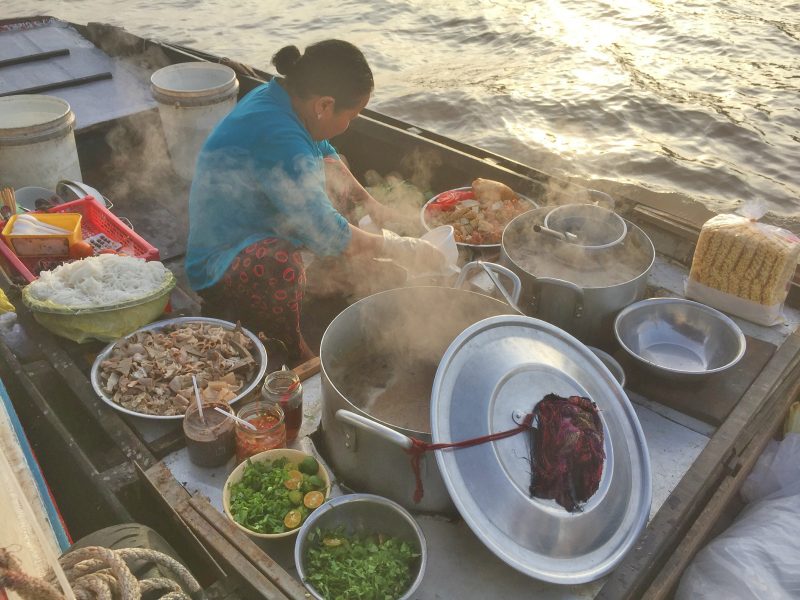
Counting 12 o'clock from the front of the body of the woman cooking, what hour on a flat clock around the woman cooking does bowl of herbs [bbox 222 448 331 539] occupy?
The bowl of herbs is roughly at 3 o'clock from the woman cooking.

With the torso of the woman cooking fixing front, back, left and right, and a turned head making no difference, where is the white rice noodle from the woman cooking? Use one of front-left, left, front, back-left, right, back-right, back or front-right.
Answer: back

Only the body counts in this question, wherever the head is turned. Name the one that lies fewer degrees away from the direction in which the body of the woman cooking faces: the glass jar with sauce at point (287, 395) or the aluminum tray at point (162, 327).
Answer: the glass jar with sauce

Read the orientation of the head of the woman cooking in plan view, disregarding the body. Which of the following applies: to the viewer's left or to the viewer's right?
to the viewer's right

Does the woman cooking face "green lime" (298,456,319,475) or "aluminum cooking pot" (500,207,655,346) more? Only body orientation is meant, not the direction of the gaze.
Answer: the aluminum cooking pot

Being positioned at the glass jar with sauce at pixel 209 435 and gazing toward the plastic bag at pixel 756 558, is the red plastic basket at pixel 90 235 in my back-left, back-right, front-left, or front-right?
back-left

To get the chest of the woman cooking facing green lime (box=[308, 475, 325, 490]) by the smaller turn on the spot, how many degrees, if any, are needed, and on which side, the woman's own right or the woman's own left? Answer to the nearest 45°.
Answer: approximately 90° to the woman's own right

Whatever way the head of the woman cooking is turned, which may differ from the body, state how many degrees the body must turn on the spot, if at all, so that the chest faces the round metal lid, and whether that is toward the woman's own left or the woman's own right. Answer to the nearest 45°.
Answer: approximately 45° to the woman's own right

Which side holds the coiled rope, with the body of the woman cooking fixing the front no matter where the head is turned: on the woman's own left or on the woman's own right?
on the woman's own right

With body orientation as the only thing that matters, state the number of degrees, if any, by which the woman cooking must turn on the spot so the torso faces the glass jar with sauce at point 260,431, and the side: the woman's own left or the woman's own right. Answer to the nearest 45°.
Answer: approximately 90° to the woman's own right

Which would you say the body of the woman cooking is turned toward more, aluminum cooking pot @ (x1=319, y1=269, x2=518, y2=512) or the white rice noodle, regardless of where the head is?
the aluminum cooking pot

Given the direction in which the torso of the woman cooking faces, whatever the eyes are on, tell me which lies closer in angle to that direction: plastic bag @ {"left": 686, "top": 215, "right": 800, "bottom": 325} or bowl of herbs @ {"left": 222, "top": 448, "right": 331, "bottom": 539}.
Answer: the plastic bag

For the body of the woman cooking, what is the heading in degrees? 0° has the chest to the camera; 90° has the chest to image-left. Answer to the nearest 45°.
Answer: approximately 270°
